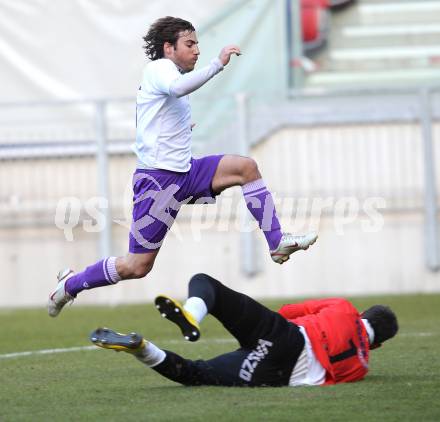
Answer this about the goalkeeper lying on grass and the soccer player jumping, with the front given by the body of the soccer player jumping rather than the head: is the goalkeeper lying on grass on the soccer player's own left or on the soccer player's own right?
on the soccer player's own right

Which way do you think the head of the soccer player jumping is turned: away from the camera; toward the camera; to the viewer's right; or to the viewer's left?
to the viewer's right

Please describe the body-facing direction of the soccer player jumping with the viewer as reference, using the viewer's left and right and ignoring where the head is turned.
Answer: facing to the right of the viewer
